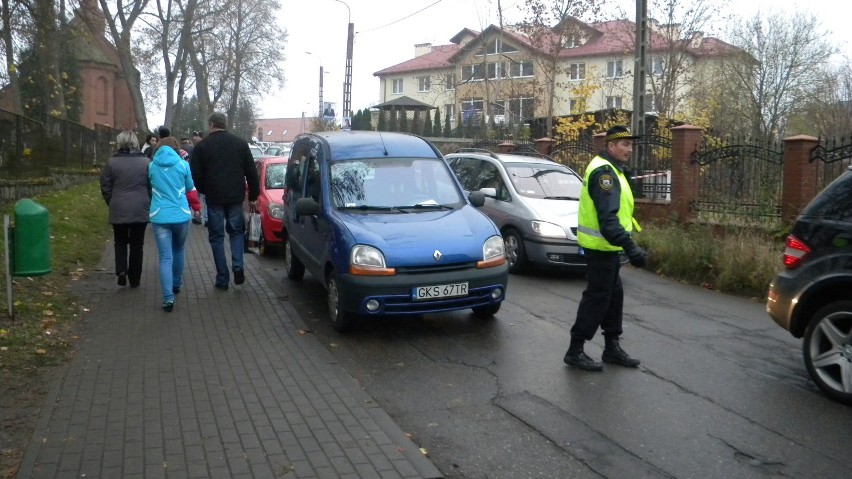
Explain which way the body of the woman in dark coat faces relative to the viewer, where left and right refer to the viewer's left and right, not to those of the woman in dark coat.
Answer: facing away from the viewer

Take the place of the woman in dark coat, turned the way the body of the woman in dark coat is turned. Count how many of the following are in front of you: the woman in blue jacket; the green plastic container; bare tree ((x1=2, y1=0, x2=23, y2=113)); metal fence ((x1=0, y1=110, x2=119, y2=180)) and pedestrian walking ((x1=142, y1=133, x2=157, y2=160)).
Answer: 3

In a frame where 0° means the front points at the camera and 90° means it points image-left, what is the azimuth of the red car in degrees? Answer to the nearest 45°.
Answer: approximately 315°

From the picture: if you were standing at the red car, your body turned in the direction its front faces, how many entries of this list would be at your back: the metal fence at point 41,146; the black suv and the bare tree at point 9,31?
2

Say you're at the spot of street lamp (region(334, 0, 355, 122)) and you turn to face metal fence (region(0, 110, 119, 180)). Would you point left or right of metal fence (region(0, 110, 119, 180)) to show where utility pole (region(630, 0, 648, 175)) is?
left

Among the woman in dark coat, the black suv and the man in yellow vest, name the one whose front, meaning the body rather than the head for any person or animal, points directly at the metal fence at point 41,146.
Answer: the woman in dark coat

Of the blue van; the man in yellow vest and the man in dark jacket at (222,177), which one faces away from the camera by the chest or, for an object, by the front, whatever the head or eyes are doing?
the man in dark jacket

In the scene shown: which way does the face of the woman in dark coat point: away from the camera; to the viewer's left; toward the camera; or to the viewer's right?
away from the camera

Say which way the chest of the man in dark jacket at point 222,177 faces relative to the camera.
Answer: away from the camera

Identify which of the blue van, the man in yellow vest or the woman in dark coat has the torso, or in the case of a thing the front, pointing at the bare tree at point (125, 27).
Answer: the woman in dark coat
